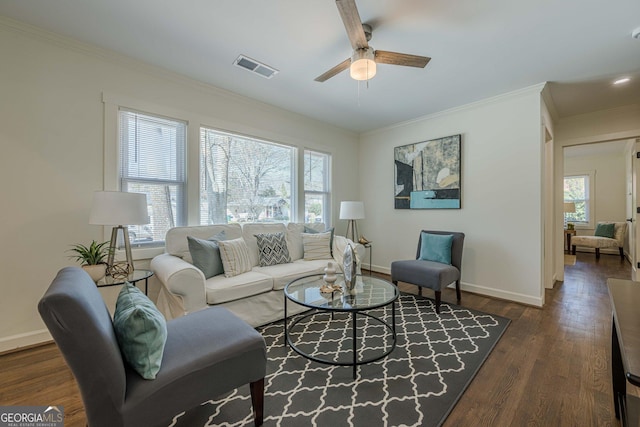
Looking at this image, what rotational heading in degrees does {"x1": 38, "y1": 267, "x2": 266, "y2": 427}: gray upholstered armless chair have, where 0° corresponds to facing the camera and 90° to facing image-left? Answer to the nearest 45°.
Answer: approximately 225°

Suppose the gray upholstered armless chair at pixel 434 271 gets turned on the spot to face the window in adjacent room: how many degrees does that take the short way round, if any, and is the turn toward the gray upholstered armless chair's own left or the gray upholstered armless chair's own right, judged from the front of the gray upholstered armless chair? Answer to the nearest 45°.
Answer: approximately 180°

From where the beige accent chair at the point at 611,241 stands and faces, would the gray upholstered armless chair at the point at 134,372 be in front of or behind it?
in front

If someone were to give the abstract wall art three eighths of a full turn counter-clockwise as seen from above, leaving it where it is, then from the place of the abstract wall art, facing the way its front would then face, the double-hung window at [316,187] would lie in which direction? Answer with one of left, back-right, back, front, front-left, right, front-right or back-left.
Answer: back

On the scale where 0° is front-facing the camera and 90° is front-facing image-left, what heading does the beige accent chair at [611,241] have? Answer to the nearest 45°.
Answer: approximately 45°

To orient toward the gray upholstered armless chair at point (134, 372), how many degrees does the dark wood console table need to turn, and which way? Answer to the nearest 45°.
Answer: approximately 45° to its left

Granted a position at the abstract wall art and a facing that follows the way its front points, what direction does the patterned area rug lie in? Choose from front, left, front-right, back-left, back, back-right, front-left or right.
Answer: front-left

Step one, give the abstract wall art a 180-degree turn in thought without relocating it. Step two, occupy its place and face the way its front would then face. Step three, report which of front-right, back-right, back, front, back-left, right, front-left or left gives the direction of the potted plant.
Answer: back

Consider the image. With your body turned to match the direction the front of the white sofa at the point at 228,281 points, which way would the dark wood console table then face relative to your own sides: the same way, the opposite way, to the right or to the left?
the opposite way

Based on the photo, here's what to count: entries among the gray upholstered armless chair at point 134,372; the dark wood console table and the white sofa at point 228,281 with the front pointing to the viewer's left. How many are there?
1

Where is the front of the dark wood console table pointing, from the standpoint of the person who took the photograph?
facing to the left of the viewer

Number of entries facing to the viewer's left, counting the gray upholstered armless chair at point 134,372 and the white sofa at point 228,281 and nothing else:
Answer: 0

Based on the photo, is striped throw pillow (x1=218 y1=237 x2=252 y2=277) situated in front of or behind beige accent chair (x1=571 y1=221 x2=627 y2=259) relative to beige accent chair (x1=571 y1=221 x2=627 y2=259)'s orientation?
in front

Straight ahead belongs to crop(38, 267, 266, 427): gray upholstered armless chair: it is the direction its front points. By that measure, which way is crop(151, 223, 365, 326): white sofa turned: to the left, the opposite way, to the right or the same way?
to the right

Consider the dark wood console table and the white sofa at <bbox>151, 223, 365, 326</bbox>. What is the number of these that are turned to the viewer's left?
1

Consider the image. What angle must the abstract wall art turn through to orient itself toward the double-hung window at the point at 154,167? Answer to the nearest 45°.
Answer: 0° — it already faces it
